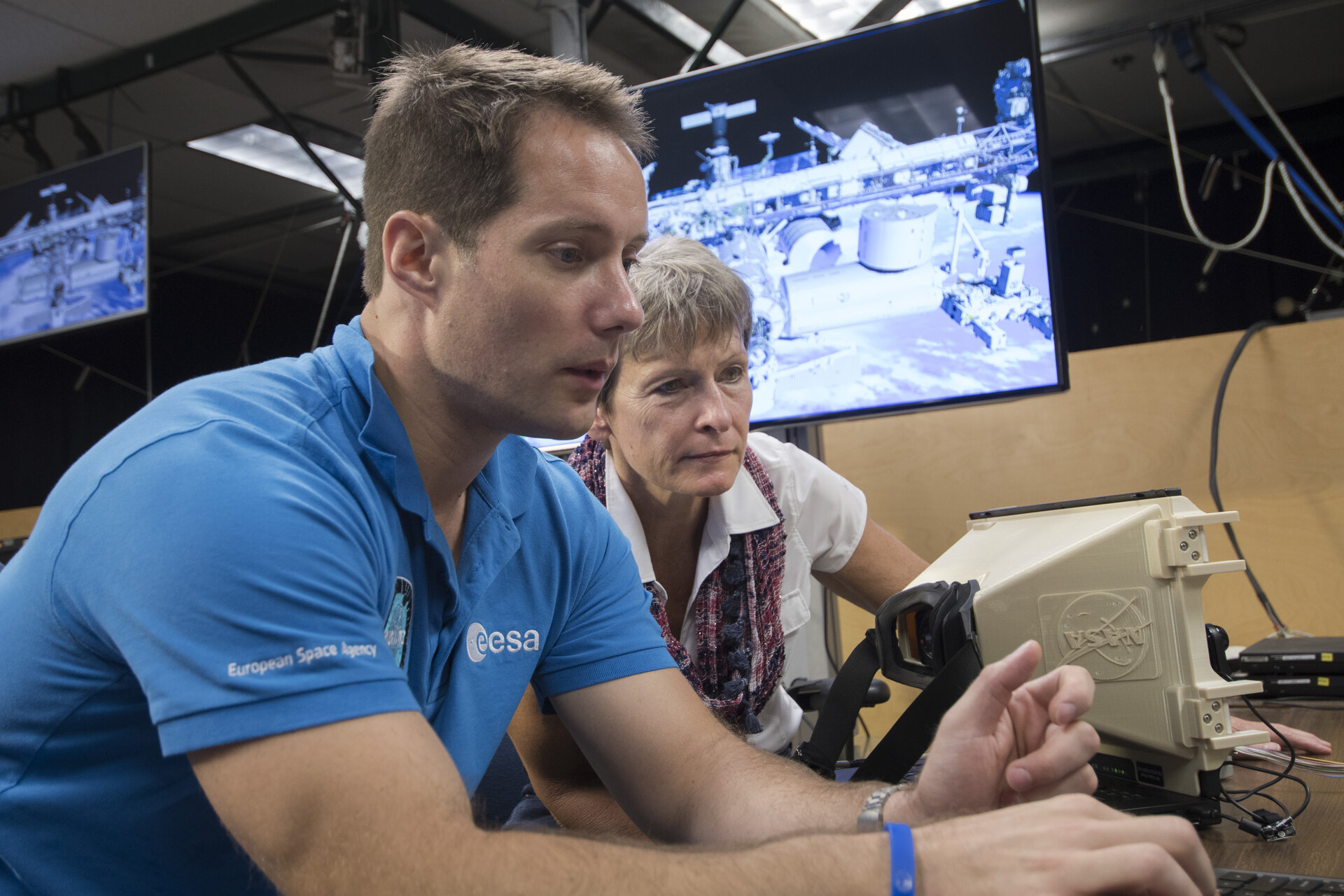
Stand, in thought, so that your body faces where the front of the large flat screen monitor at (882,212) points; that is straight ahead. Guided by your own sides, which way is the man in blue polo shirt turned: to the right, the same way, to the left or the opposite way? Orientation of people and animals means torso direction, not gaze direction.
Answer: to the left

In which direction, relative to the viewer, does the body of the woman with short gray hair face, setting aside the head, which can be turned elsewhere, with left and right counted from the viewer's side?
facing the viewer and to the right of the viewer

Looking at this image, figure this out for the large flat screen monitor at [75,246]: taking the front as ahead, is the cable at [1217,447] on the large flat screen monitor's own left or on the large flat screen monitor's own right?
on the large flat screen monitor's own left

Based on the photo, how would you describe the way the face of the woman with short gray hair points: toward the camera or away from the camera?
toward the camera

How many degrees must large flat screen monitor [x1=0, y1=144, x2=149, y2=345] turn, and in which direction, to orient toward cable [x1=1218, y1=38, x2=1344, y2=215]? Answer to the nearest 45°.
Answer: approximately 90° to its left

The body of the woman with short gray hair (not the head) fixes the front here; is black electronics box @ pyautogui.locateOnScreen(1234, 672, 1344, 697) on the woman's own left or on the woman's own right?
on the woman's own left

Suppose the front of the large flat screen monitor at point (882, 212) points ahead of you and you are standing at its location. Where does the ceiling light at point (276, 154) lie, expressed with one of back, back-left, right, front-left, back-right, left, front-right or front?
right

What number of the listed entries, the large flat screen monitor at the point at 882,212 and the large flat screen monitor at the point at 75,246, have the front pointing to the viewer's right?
0

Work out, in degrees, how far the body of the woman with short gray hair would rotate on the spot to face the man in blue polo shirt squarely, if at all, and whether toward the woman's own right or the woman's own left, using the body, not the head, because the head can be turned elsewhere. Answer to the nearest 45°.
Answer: approximately 45° to the woman's own right

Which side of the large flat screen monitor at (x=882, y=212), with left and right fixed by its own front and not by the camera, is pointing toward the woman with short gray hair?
front

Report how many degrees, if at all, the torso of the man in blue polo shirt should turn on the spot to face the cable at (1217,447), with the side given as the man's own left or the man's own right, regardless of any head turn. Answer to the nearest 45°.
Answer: approximately 90° to the man's own left
